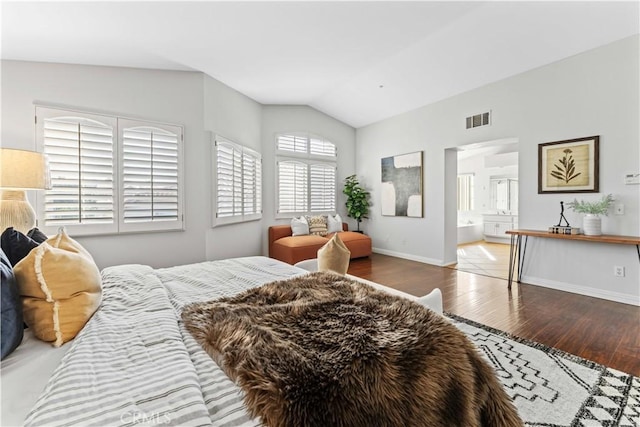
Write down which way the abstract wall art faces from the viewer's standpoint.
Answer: facing the viewer and to the left of the viewer

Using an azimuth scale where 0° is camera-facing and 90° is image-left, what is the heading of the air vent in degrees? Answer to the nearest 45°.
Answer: approximately 45°

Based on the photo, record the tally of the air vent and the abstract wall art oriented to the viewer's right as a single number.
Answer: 0

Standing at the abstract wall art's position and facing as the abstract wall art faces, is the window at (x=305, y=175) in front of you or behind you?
in front

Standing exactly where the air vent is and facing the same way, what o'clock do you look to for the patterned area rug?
The patterned area rug is roughly at 10 o'clock from the air vent.

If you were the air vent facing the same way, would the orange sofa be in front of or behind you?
in front

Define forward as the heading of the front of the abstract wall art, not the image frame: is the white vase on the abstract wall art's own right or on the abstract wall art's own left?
on the abstract wall art's own left

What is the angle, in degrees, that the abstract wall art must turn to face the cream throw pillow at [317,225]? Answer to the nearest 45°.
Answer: approximately 45° to its right

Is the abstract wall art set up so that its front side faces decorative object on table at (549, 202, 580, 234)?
no

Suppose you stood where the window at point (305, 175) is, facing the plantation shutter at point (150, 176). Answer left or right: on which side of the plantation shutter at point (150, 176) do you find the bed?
left

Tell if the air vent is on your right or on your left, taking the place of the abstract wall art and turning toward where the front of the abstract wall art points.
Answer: on your left

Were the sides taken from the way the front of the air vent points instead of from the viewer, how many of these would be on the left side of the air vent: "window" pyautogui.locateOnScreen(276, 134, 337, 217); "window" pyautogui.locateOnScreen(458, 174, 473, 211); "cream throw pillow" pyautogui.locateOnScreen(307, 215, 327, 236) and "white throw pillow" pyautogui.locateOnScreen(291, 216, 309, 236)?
0

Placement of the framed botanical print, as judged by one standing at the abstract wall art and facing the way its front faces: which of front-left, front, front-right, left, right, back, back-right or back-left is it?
left

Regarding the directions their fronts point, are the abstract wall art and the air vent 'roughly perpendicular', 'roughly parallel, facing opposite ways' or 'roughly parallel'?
roughly parallel

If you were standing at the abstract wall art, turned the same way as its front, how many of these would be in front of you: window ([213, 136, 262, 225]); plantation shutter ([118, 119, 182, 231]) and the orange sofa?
3

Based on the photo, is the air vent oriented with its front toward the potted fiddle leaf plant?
no

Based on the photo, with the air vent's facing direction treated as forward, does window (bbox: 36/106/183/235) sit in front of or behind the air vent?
in front

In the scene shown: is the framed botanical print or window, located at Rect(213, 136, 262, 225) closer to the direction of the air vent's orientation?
the window

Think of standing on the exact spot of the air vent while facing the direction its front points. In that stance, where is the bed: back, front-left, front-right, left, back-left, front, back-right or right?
front-left

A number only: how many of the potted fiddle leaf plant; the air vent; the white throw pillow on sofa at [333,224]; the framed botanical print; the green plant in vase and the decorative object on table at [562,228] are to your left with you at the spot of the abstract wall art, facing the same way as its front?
4
